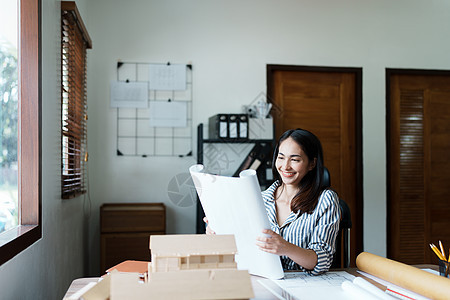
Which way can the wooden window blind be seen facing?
to the viewer's right

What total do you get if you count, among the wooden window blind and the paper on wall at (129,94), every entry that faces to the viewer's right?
1

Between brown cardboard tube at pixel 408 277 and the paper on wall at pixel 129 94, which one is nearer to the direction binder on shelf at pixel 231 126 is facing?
the brown cardboard tube

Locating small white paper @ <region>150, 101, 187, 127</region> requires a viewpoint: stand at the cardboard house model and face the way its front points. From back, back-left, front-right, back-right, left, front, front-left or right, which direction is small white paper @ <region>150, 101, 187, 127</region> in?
back

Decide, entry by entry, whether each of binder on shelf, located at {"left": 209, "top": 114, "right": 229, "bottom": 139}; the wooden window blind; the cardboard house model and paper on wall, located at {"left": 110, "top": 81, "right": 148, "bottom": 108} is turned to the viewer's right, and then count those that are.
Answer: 1

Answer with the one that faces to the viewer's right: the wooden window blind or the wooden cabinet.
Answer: the wooden window blind

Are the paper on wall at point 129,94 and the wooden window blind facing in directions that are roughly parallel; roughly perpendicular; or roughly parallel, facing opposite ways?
roughly perpendicular

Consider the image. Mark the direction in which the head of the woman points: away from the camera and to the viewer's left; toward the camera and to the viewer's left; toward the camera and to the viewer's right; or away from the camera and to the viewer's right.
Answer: toward the camera and to the viewer's left

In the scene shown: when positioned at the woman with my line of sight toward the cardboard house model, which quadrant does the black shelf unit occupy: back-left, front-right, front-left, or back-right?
back-right
